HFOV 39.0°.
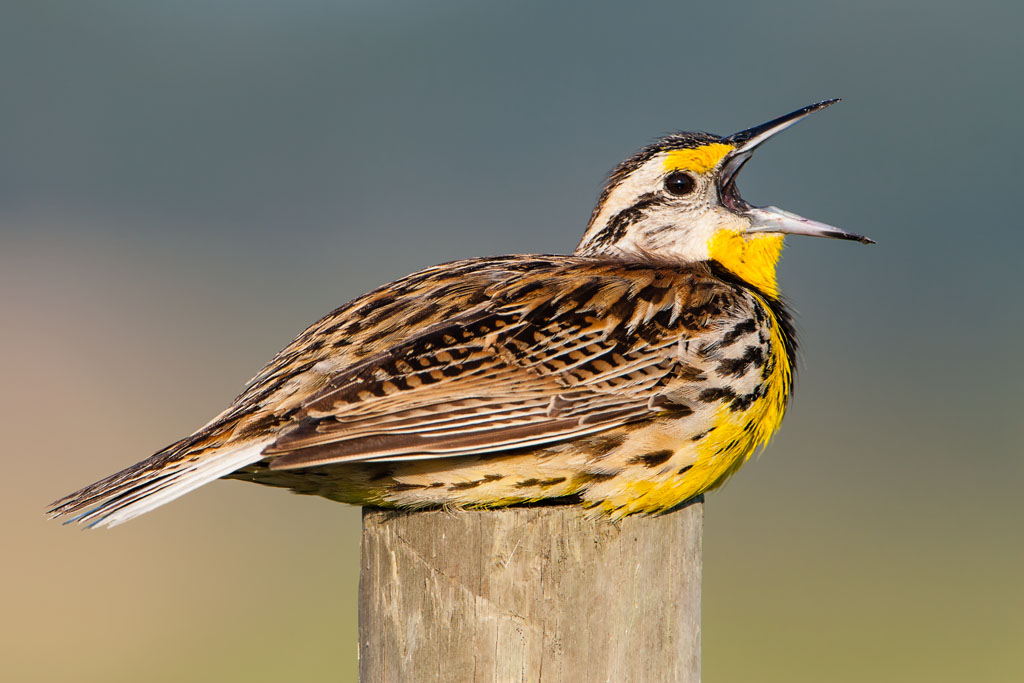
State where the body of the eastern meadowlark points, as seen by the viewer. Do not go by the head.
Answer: to the viewer's right
